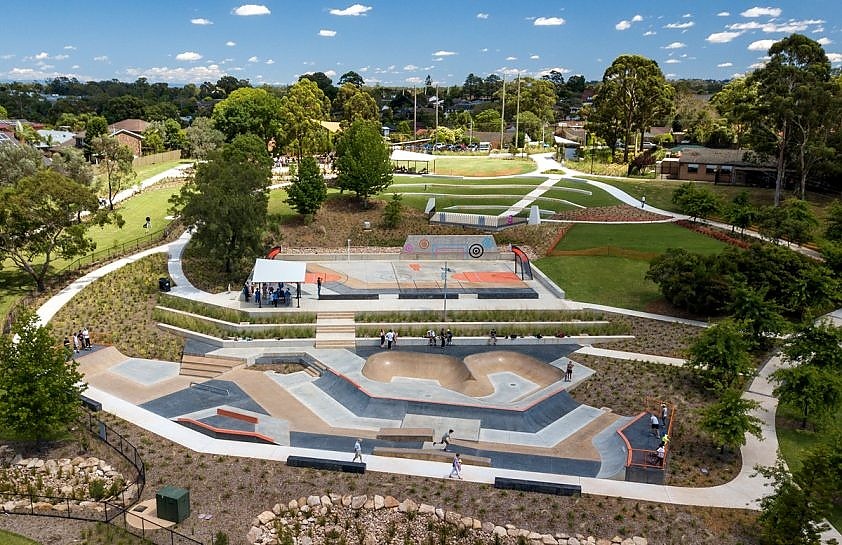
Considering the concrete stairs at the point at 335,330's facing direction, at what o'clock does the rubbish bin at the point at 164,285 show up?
The rubbish bin is roughly at 4 o'clock from the concrete stairs.

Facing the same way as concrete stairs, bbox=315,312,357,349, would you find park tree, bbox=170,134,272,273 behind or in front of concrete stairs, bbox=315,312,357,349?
behind

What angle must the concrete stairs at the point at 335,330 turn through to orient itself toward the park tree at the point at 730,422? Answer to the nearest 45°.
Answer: approximately 45° to its left

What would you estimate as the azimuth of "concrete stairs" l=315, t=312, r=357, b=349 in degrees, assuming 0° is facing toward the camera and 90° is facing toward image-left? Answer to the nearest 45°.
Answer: approximately 0°

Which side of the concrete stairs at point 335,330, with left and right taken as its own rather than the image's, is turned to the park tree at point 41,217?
right

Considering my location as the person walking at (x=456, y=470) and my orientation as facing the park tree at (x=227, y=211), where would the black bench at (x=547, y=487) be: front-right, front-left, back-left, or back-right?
back-right

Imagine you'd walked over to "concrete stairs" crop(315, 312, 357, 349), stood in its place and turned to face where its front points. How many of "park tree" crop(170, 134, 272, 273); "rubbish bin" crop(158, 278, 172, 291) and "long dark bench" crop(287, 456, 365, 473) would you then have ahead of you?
1

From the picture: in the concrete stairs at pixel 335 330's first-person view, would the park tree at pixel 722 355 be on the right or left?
on its left

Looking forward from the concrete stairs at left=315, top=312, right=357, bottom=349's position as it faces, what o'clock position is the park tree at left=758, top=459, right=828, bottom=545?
The park tree is roughly at 11 o'clock from the concrete stairs.

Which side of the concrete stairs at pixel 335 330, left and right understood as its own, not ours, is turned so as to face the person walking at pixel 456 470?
front

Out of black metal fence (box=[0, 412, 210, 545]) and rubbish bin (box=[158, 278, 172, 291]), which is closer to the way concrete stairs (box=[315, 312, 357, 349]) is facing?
the black metal fence
